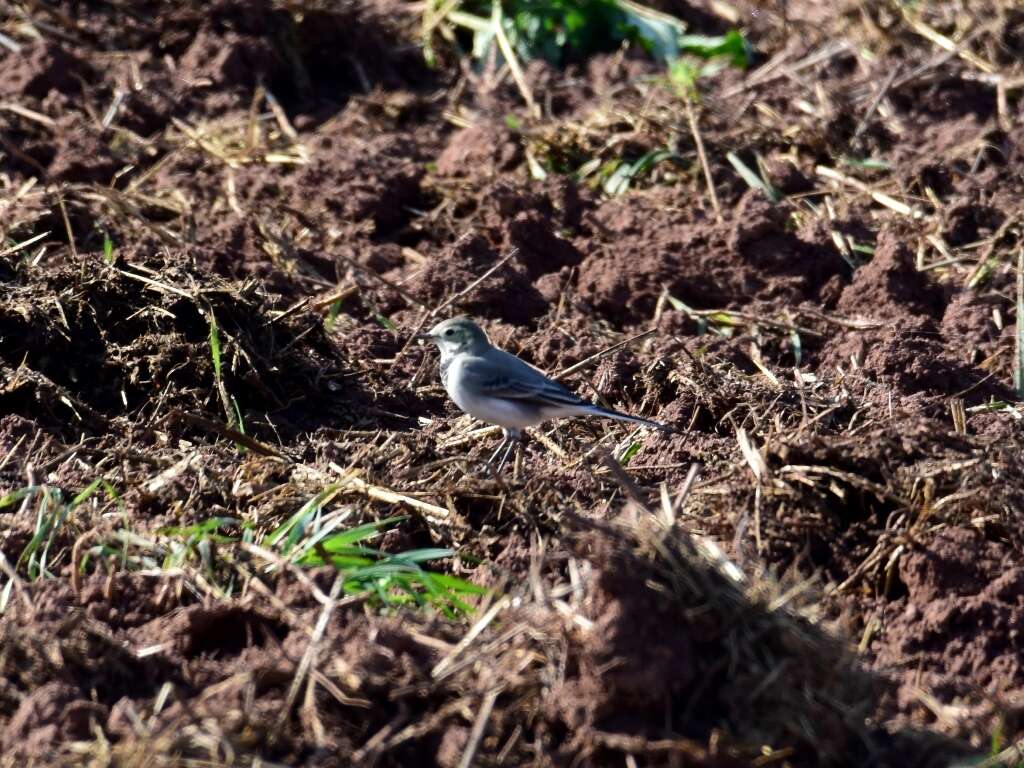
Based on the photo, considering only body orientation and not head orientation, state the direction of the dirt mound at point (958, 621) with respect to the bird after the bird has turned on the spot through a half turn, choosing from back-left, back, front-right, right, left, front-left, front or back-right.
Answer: front-right

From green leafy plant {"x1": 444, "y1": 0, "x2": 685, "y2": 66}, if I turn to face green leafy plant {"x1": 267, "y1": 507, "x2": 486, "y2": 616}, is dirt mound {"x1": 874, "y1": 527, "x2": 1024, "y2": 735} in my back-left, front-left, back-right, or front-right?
front-left

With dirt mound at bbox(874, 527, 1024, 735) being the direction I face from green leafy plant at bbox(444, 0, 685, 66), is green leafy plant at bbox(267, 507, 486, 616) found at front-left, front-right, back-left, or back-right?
front-right

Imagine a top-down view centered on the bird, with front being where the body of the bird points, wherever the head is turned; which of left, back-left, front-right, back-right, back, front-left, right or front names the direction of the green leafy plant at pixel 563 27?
right

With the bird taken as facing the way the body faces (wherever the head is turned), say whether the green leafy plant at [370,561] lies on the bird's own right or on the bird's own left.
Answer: on the bird's own left

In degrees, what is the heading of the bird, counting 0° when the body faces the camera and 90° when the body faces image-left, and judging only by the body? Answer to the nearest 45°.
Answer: approximately 90°

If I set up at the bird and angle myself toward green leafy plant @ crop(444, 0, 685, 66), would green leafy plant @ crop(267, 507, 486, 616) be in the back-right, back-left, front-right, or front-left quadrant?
back-left
